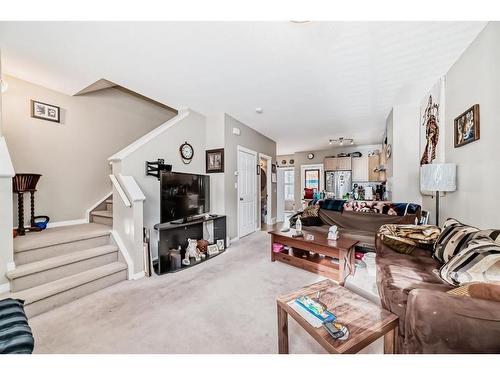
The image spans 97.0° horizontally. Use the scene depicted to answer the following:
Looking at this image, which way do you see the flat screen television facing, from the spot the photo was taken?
facing the viewer and to the right of the viewer

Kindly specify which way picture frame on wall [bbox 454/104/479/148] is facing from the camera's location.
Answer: facing the viewer and to the left of the viewer

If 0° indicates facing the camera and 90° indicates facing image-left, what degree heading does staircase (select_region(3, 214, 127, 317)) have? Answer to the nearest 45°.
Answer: approximately 315°

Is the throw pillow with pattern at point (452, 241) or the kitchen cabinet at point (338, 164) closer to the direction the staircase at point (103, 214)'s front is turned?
the throw pillow with pattern

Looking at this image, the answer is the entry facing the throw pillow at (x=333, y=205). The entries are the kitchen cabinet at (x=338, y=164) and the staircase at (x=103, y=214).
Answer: the kitchen cabinet

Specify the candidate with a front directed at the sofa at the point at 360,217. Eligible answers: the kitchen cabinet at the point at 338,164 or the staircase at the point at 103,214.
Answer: the kitchen cabinet

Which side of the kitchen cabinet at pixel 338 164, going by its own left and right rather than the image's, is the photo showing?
front

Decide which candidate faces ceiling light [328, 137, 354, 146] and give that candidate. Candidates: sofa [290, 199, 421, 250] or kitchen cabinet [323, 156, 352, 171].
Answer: the kitchen cabinet

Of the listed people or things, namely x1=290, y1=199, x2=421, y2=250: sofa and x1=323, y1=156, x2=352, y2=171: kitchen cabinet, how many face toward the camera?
2

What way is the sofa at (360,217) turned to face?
toward the camera

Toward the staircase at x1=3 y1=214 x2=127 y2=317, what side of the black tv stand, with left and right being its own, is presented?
right

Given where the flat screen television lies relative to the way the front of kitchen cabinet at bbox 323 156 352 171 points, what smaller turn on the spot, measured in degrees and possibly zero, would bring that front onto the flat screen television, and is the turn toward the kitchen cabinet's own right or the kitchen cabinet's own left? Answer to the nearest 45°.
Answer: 0° — it already faces it
